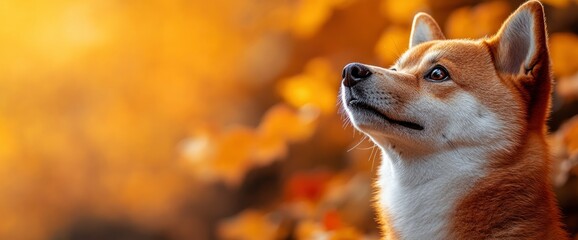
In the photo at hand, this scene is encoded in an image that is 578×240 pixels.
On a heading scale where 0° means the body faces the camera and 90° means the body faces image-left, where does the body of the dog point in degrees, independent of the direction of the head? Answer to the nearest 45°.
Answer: approximately 45°

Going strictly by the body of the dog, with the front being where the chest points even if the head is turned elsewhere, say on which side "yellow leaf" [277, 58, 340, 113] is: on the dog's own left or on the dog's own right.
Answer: on the dog's own right

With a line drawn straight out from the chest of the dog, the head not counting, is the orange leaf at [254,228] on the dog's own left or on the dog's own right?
on the dog's own right

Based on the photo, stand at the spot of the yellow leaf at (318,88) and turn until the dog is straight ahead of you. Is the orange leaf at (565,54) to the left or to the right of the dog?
left

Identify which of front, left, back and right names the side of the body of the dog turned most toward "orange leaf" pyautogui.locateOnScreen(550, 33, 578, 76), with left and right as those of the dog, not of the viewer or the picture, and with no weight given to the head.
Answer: back
